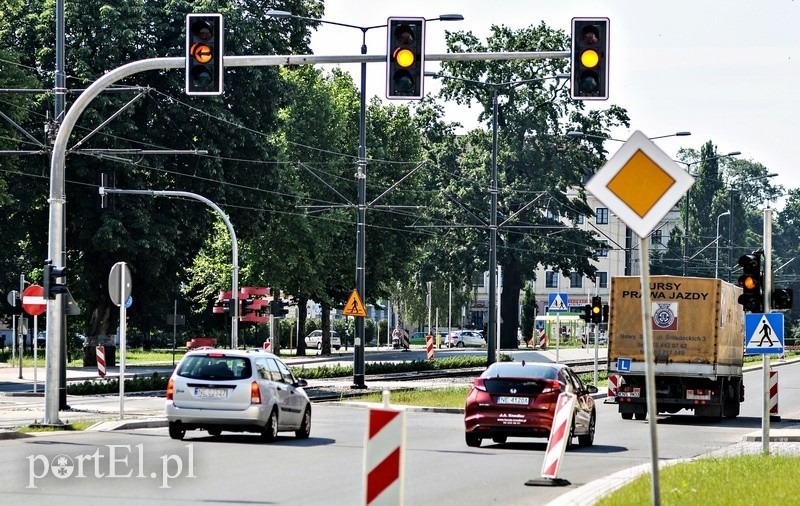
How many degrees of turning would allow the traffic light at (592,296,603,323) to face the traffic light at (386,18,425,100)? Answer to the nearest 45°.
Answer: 0° — it already faces it

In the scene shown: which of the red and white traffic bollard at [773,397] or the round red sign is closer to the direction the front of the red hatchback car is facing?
the red and white traffic bollard

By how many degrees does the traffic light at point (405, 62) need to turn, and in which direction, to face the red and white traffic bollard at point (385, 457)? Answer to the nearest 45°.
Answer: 0° — it already faces it

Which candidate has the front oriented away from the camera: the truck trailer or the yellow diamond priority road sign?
the truck trailer

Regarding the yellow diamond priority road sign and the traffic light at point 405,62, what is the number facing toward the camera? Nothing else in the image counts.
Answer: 2

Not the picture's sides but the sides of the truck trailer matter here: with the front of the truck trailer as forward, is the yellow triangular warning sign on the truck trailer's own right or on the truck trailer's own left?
on the truck trailer's own left

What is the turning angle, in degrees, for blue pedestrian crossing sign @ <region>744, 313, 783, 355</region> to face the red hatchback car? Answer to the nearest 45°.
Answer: approximately 90° to its right

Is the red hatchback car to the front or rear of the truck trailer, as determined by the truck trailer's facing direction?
to the rear

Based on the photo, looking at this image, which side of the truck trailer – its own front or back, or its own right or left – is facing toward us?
back

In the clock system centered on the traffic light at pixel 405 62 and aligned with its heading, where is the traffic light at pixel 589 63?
the traffic light at pixel 589 63 is roughly at 9 o'clock from the traffic light at pixel 405 62.

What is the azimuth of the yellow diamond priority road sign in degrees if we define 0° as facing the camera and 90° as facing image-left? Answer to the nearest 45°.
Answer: approximately 0°

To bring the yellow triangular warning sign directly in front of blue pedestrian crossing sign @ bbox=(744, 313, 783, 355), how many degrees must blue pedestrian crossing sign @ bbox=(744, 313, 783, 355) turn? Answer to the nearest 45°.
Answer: approximately 135° to its right
